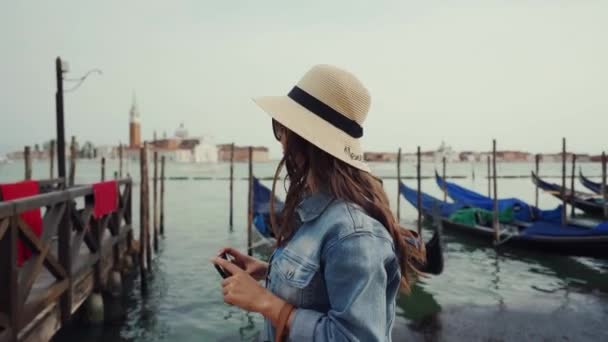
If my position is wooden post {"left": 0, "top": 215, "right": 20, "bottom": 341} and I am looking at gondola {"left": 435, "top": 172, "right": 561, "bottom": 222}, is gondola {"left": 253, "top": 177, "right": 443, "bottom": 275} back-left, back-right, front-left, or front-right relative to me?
front-left

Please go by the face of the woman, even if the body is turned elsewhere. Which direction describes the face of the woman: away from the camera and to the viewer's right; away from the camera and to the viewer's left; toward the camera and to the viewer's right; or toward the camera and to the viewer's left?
away from the camera and to the viewer's left

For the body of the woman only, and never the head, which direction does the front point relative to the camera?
to the viewer's left

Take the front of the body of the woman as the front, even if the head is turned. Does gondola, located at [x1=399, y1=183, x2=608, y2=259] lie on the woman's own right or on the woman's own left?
on the woman's own right
